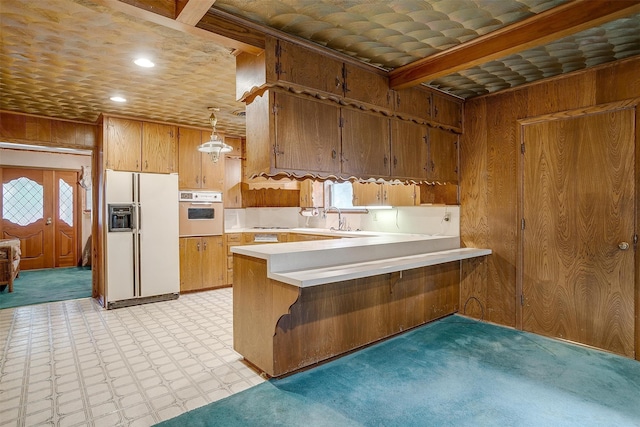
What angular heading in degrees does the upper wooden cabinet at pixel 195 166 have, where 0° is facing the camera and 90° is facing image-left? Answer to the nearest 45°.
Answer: approximately 0°

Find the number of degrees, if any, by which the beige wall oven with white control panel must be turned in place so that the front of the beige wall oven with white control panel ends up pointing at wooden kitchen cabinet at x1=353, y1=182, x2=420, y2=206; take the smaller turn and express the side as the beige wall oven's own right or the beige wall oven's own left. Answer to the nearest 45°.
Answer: approximately 45° to the beige wall oven's own left

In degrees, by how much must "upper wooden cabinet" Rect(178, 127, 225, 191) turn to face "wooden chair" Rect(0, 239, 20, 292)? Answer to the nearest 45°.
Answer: approximately 90° to its right
